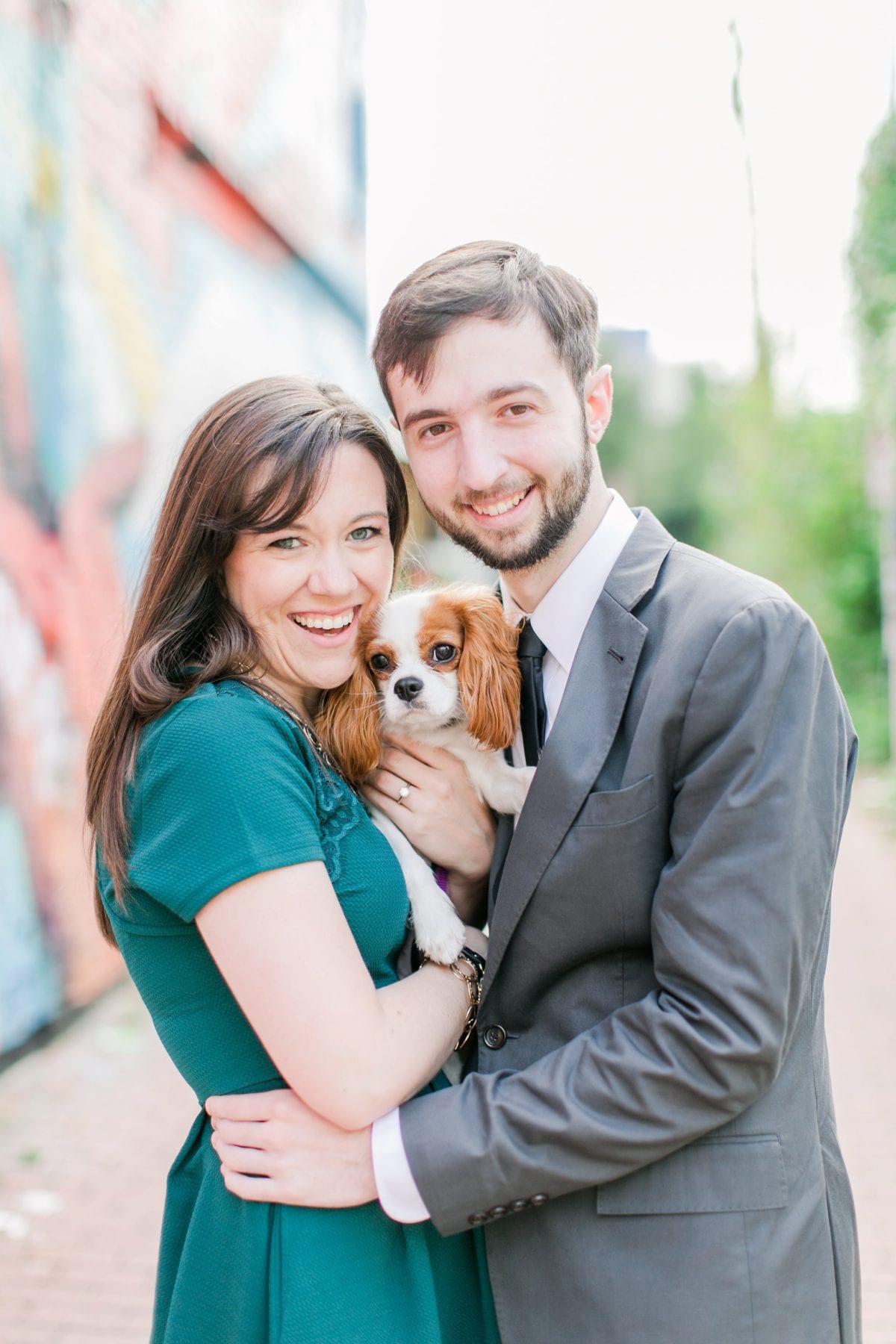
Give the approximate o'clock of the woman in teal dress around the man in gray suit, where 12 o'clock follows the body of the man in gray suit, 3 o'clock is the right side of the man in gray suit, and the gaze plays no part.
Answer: The woman in teal dress is roughly at 2 o'clock from the man in gray suit.

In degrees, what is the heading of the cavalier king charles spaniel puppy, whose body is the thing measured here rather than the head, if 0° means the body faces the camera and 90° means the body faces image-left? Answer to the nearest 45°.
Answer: approximately 0°

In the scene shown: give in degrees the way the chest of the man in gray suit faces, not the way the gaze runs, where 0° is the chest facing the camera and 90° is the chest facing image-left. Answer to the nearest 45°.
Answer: approximately 45°
